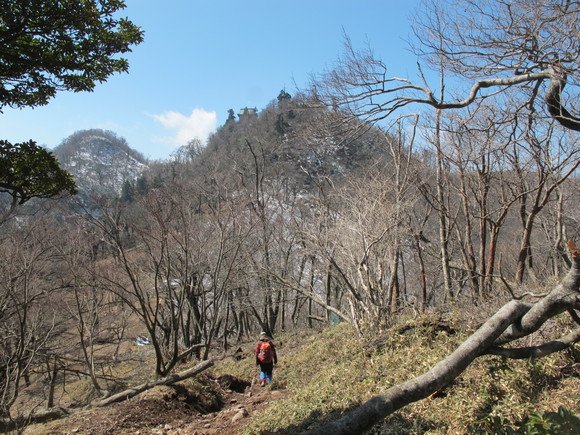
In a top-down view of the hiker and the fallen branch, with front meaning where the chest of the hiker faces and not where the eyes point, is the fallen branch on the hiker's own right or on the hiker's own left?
on the hiker's own left

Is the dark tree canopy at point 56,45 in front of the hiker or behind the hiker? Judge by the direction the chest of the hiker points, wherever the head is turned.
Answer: behind

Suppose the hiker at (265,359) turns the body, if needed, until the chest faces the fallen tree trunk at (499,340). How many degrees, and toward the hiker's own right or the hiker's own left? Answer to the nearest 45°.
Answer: approximately 180°

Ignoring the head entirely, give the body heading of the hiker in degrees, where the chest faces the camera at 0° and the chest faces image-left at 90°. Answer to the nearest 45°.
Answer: approximately 180°

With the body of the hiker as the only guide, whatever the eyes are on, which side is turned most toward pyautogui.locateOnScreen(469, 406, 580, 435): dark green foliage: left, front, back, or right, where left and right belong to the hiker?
back
